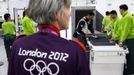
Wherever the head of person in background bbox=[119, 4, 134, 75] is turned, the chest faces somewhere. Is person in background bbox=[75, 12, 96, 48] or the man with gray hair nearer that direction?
the person in background

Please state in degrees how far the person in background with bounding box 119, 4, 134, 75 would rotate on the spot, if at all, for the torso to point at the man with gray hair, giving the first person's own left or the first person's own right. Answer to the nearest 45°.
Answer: approximately 90° to the first person's own left

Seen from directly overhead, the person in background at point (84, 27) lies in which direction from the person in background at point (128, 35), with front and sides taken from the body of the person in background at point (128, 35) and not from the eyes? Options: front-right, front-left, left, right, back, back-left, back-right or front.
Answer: front-right

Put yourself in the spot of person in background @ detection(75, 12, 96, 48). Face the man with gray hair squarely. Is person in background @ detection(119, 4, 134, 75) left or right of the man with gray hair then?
left

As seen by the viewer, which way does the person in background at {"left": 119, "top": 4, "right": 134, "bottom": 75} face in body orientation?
to the viewer's left

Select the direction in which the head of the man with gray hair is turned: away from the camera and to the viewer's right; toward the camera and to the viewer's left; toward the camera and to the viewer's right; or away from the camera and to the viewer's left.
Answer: away from the camera and to the viewer's right
